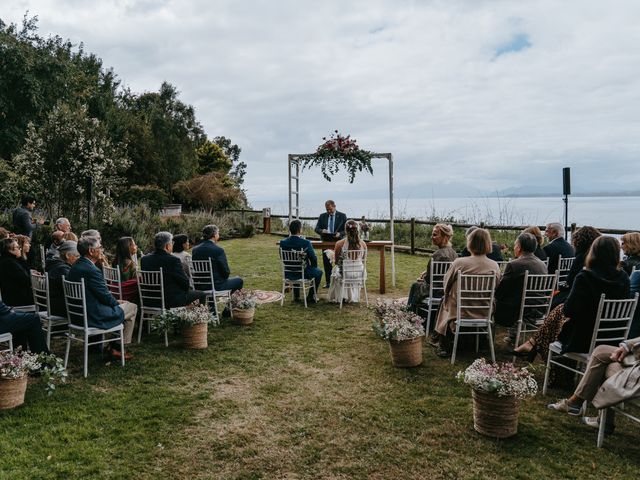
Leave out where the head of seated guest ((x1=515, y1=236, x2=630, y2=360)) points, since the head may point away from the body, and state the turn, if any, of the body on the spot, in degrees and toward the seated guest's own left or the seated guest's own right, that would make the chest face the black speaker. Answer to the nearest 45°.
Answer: approximately 45° to the seated guest's own right

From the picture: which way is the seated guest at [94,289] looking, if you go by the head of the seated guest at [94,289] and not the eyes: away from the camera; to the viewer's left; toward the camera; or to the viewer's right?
to the viewer's right

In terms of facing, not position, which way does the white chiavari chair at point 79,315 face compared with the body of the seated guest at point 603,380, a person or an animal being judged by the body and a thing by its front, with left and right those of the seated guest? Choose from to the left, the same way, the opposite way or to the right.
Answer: to the right

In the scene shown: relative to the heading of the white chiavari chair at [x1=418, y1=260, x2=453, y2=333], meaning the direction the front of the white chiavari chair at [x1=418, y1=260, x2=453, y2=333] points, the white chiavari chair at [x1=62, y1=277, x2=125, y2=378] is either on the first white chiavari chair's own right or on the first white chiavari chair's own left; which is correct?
on the first white chiavari chair's own left

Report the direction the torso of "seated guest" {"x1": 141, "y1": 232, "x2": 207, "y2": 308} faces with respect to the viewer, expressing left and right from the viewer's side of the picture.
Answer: facing away from the viewer and to the right of the viewer

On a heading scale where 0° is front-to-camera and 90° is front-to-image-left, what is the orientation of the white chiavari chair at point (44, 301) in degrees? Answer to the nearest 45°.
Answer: approximately 225°

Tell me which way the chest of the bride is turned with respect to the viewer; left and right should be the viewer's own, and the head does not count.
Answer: facing away from the viewer

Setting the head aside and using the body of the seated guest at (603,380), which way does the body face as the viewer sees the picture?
to the viewer's left

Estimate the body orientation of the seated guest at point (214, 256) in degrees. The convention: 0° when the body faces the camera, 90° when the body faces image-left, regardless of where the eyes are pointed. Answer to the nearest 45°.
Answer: approximately 225°

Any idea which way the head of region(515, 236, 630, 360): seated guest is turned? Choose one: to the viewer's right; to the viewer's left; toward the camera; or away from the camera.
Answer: away from the camera

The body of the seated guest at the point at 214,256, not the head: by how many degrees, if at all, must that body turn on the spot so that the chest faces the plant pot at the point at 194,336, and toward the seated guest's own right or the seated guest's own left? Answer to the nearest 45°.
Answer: approximately 135° to the seated guest's own right

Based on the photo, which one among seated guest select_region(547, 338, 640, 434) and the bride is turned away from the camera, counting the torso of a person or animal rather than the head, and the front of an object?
the bride

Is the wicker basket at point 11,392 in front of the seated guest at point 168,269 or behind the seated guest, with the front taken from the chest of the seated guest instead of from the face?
behind
